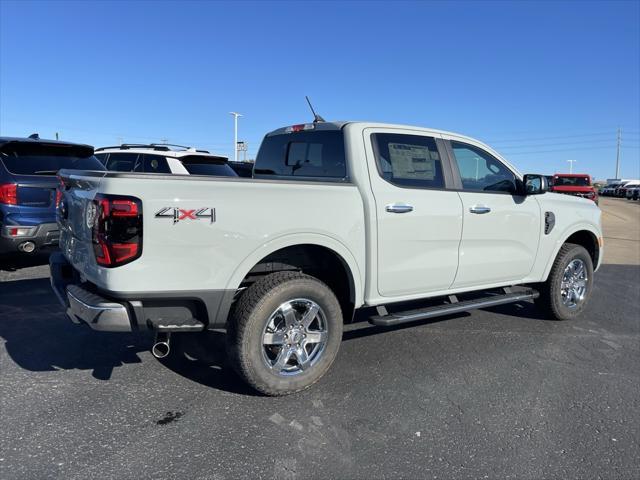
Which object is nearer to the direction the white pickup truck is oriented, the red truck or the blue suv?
the red truck

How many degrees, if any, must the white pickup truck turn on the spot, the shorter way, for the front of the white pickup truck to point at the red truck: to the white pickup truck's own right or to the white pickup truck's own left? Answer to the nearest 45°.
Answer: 0° — it already faces it

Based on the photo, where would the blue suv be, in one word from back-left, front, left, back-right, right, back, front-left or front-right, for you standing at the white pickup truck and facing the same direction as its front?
left

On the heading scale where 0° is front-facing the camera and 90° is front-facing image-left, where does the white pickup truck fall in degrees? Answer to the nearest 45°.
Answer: approximately 225°
